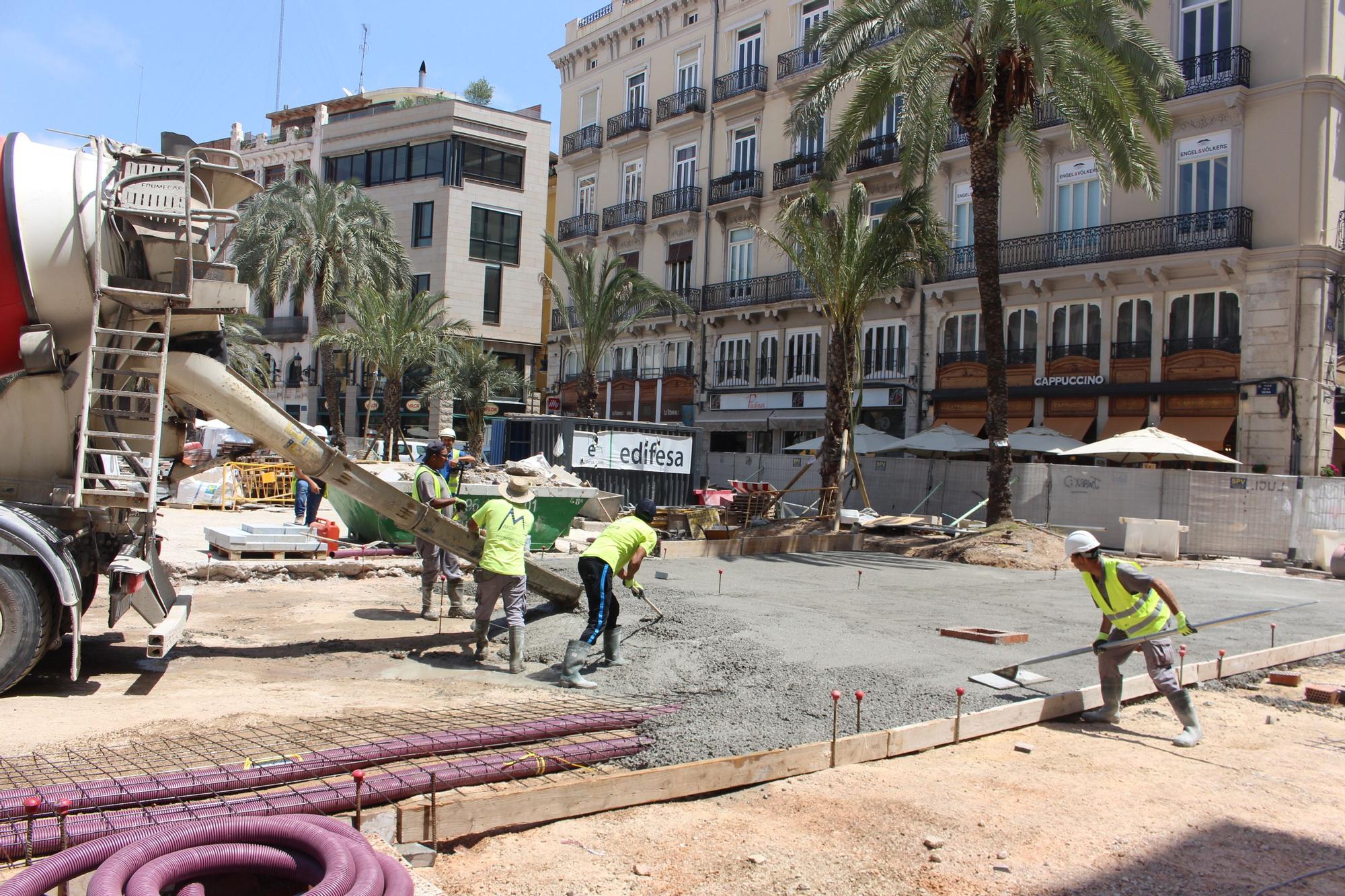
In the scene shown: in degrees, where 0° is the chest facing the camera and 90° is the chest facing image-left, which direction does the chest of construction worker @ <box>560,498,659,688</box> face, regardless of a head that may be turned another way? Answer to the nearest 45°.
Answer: approximately 225°

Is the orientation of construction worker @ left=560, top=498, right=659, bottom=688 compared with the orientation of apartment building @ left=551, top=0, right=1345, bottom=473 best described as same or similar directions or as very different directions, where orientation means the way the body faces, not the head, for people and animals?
very different directions

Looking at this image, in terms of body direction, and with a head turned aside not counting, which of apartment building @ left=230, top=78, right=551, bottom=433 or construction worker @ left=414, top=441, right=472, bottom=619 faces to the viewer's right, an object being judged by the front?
the construction worker

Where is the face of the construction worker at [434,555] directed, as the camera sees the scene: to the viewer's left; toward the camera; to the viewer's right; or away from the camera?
to the viewer's right

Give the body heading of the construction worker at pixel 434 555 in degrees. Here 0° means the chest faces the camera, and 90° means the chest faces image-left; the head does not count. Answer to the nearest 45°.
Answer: approximately 270°

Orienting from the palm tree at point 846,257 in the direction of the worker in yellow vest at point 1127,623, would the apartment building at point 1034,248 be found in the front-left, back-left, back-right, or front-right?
back-left

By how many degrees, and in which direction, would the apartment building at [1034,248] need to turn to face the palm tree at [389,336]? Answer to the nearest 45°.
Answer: approximately 45° to its right
